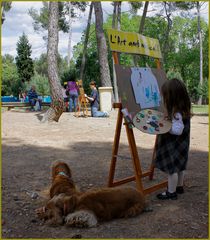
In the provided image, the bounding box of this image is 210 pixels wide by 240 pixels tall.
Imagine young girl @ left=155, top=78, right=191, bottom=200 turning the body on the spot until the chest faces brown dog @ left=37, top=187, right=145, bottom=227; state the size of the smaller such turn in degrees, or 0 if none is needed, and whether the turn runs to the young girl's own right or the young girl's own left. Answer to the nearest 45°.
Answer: approximately 45° to the young girl's own left

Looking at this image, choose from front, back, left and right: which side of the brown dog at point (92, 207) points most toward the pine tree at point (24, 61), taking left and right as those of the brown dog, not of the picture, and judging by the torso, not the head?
right

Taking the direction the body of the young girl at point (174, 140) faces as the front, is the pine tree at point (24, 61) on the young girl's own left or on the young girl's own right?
on the young girl's own right

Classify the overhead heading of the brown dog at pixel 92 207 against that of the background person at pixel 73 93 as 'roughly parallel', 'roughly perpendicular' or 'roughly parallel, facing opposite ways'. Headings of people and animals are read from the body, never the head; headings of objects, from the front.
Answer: roughly perpendicular

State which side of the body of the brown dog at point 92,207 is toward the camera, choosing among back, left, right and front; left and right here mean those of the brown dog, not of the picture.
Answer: left
